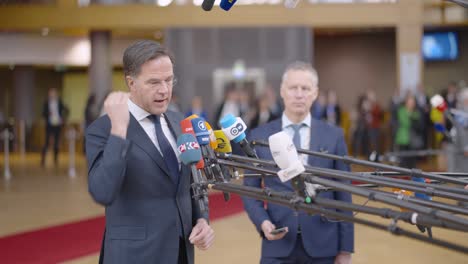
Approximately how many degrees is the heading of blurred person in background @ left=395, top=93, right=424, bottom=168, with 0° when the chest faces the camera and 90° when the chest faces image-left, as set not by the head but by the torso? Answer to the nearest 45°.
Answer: approximately 0°

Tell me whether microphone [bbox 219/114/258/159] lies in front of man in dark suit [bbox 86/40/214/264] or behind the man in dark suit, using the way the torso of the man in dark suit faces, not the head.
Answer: in front

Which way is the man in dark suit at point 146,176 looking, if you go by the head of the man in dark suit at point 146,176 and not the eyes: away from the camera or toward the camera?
toward the camera

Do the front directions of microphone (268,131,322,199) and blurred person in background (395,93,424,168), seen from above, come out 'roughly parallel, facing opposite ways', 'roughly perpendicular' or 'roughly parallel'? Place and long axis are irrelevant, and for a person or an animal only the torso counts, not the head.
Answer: roughly perpendicular

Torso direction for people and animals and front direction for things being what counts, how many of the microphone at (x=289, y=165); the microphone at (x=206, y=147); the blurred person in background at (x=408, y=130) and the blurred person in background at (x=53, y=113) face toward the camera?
2

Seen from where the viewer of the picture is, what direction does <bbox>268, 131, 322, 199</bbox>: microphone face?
facing to the left of the viewer

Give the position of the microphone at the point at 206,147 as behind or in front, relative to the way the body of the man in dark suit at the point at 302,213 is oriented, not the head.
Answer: in front

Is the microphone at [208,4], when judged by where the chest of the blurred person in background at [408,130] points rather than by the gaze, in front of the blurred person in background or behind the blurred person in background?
in front

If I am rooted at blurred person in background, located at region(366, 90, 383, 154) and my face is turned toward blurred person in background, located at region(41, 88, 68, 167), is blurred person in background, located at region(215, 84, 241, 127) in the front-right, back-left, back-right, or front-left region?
front-left

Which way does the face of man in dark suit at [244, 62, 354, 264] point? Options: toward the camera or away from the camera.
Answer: toward the camera

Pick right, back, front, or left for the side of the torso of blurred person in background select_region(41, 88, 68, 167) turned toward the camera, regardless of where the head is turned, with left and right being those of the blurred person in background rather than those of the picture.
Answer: front

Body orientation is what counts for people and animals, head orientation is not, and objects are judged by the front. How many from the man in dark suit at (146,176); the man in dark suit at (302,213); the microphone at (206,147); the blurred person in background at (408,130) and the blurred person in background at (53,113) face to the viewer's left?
1

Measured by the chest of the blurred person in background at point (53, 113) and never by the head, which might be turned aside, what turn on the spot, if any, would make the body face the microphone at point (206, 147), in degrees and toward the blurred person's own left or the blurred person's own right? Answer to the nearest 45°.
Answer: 0° — they already face it

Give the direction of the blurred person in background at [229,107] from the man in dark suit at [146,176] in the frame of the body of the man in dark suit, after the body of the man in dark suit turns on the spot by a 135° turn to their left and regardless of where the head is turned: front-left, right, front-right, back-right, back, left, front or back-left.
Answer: front

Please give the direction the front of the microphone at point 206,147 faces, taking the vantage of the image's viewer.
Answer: facing to the left of the viewer

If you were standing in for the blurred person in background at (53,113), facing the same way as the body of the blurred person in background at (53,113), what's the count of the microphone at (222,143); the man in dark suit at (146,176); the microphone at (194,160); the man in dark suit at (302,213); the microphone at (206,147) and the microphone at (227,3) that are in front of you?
6

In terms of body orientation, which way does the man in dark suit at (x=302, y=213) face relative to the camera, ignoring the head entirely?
toward the camera

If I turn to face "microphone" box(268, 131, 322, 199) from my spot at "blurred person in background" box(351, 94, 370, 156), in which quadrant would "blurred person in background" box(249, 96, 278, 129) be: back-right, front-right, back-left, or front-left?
front-right
